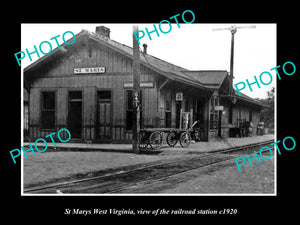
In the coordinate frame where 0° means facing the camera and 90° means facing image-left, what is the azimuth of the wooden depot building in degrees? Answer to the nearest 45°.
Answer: approximately 0°
